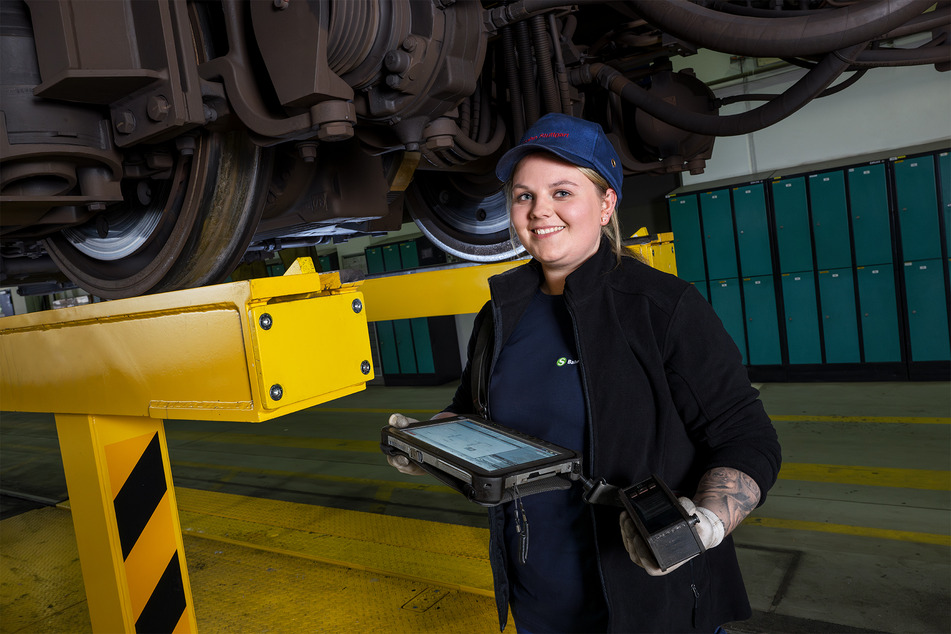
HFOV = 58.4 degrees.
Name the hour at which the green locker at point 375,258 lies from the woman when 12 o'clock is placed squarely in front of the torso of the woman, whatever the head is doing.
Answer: The green locker is roughly at 4 o'clock from the woman.

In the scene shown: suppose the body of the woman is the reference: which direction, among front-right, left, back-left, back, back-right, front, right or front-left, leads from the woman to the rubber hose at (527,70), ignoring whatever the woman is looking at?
back-right

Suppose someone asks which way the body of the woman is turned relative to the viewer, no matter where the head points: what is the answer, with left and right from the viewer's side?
facing the viewer and to the left of the viewer

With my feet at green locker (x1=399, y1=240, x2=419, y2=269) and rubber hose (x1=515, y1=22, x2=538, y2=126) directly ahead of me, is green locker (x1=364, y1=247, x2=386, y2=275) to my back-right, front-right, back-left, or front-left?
back-right

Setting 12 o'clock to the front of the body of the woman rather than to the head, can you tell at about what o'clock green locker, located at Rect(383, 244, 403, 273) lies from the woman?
The green locker is roughly at 4 o'clock from the woman.

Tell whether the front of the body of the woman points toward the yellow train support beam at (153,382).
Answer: no

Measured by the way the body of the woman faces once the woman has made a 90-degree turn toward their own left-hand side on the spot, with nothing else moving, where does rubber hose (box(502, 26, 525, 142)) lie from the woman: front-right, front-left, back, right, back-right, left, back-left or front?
back-left

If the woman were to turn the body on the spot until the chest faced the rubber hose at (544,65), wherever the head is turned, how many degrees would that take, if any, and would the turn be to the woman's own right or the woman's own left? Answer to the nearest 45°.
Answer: approximately 135° to the woman's own right

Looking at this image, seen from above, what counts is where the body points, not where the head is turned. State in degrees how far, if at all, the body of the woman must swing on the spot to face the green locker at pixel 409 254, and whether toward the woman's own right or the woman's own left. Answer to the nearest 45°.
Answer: approximately 135° to the woman's own right

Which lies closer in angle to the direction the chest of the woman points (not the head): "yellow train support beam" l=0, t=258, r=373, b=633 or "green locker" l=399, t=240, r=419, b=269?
the yellow train support beam

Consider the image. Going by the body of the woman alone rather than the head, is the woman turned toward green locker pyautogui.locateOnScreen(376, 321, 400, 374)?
no

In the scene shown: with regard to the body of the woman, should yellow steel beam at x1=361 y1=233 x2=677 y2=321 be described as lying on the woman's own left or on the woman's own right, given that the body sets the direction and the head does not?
on the woman's own right
